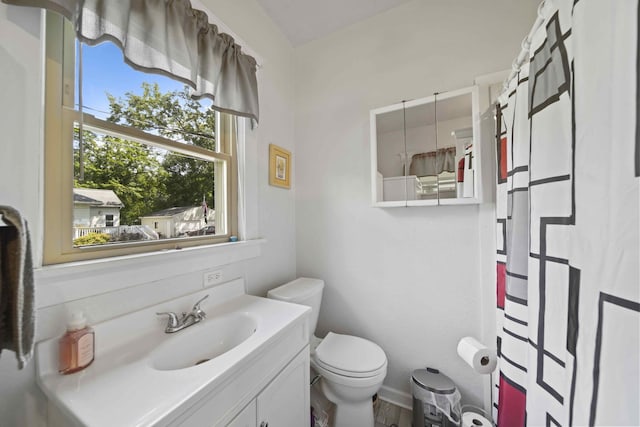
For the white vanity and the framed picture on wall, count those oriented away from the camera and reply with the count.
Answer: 0

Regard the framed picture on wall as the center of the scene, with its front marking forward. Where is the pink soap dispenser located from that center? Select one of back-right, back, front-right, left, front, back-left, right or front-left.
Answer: right

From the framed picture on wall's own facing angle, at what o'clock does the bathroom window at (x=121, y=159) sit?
The bathroom window is roughly at 3 o'clock from the framed picture on wall.

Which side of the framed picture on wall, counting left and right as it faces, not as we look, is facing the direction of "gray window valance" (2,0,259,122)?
right

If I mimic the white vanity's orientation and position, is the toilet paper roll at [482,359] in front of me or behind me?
in front

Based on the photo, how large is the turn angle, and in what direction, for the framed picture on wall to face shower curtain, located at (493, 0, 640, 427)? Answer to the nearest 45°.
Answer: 0° — it already faces it

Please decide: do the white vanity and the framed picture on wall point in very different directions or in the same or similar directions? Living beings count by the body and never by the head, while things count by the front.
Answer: same or similar directions

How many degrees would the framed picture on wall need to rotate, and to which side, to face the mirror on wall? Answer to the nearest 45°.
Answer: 0° — it already faces it

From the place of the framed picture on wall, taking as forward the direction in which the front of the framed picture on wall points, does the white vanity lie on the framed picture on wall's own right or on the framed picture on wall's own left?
on the framed picture on wall's own right

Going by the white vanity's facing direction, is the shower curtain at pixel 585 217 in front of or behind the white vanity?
in front

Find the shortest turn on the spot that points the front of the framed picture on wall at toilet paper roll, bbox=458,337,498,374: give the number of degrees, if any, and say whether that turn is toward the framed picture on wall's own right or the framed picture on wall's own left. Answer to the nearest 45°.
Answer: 0° — it already faces it

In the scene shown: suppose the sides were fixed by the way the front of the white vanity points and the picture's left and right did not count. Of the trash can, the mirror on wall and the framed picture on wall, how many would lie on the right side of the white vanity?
0

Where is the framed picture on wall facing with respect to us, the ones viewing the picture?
facing the viewer and to the right of the viewer
